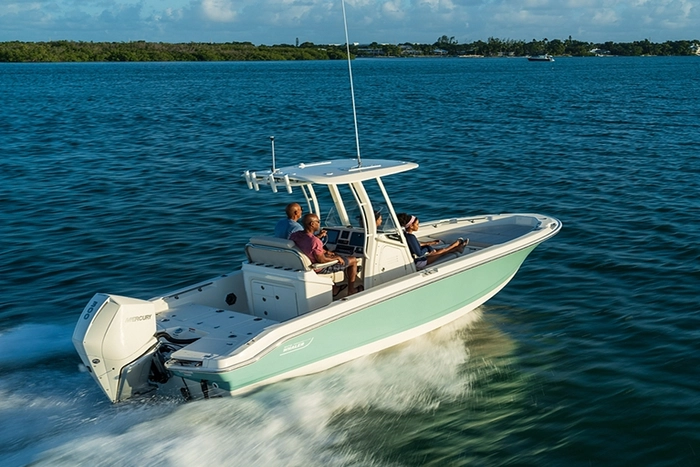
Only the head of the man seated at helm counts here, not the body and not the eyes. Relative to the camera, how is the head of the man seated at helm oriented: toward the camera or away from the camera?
away from the camera

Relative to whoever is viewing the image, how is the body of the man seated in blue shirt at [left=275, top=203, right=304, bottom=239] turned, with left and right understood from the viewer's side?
facing away from the viewer and to the right of the viewer

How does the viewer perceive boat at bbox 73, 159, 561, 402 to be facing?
facing away from the viewer and to the right of the viewer
